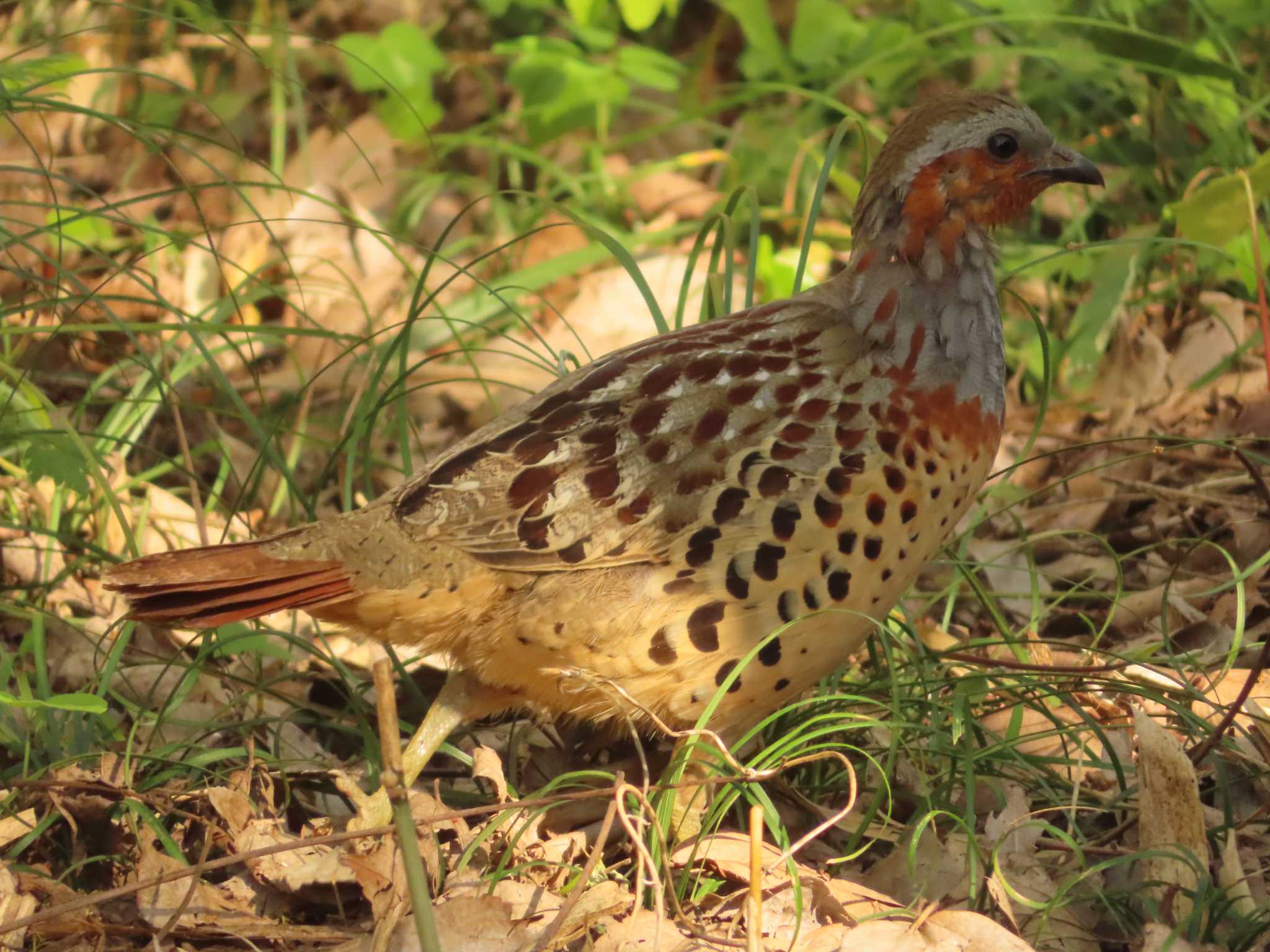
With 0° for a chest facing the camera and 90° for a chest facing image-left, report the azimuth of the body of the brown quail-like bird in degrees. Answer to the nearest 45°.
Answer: approximately 270°

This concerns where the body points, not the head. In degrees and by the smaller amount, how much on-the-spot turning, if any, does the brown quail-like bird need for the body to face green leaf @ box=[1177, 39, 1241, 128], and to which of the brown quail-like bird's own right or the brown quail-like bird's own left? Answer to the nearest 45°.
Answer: approximately 45° to the brown quail-like bird's own left

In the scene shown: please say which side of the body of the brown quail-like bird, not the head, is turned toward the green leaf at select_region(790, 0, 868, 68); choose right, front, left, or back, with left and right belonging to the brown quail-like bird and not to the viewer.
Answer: left

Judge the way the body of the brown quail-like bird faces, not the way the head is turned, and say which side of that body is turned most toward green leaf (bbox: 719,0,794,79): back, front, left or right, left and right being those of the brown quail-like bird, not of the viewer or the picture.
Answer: left

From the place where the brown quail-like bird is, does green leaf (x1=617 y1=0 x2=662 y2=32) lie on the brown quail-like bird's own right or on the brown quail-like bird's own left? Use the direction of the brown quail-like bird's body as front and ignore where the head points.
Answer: on the brown quail-like bird's own left

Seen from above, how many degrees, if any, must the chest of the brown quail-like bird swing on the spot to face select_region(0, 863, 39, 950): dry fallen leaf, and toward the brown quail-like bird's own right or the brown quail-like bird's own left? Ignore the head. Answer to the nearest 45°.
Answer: approximately 180°

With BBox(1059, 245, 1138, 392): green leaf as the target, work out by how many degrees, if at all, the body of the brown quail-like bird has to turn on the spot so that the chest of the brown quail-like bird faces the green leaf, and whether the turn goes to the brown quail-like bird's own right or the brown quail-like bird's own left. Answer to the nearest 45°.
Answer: approximately 45° to the brown quail-like bird's own left
